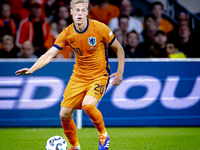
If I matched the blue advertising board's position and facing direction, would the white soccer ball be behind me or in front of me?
in front

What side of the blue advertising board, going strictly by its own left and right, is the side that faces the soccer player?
front

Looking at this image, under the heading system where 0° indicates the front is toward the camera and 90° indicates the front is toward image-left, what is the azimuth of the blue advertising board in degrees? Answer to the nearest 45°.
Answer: approximately 0°
